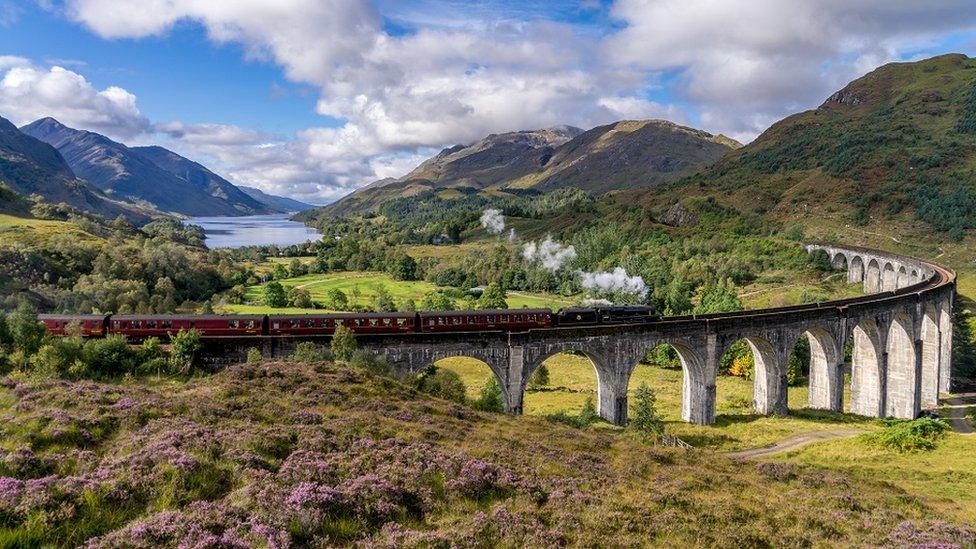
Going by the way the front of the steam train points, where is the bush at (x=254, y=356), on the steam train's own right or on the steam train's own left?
on the steam train's own right

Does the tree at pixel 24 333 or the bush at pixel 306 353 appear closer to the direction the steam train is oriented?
the bush

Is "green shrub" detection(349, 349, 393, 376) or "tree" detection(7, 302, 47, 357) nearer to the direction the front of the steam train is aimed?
the green shrub

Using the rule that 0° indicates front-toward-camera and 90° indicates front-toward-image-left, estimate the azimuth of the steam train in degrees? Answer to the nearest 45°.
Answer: approximately 270°
